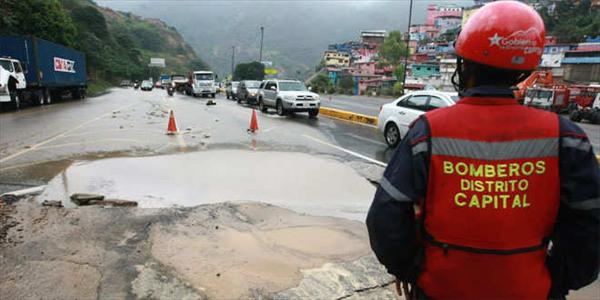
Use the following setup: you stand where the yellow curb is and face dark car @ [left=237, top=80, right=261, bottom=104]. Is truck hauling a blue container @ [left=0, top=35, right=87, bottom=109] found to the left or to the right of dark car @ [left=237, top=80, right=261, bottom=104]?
left

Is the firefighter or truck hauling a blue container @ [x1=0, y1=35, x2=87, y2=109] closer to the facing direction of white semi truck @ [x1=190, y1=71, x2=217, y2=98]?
the firefighter

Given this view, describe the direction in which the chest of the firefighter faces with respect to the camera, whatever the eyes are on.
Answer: away from the camera

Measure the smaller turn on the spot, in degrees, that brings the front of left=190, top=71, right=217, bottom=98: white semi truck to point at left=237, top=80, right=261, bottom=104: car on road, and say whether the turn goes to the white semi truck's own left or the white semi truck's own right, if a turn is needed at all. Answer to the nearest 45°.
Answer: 0° — it already faces it

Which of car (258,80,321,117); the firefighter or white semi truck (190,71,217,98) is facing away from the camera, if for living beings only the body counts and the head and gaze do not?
the firefighter

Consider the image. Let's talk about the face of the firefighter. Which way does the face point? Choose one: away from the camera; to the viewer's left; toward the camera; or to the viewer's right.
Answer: away from the camera

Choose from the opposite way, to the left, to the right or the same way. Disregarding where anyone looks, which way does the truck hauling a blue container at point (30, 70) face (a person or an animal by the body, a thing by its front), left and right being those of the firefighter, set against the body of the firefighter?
the opposite way

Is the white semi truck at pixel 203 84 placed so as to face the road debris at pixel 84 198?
yes

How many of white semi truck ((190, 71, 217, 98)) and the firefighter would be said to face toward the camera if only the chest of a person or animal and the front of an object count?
1

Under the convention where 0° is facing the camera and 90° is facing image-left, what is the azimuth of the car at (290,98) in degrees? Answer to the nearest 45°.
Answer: approximately 315°

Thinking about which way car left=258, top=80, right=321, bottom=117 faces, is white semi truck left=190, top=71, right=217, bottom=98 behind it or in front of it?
behind
